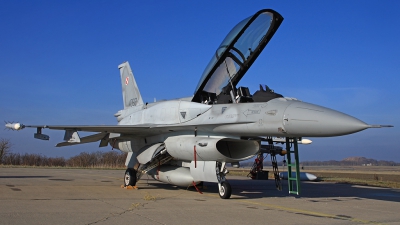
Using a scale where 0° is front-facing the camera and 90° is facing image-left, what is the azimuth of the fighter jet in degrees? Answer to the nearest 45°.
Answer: approximately 315°
